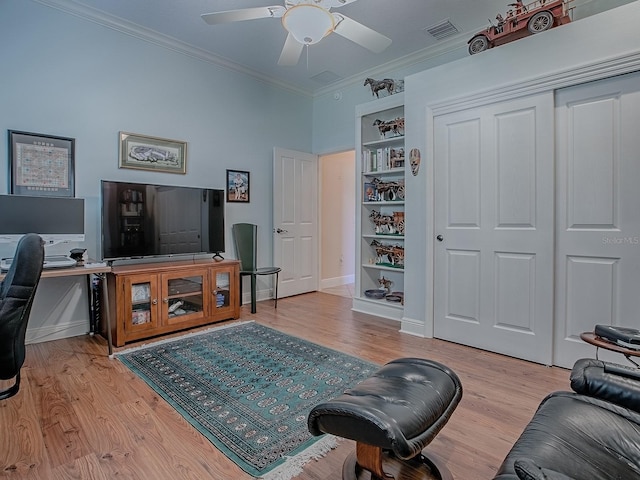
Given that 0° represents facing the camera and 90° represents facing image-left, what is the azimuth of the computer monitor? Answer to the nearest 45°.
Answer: approximately 0°

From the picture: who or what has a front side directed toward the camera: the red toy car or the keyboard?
the keyboard

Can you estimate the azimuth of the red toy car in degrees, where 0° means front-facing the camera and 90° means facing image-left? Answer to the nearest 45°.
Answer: approximately 90°

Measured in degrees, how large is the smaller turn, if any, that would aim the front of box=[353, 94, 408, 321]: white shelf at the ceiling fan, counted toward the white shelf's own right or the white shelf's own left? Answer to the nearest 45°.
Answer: approximately 45° to the white shelf's own left

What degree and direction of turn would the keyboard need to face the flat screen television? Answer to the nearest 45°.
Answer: approximately 135° to its left

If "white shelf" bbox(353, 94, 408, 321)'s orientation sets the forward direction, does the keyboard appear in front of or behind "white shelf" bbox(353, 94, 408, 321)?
in front

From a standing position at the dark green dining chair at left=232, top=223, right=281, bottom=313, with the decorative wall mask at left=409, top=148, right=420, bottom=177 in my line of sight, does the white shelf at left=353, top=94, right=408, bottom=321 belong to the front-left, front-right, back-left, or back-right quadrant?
front-left

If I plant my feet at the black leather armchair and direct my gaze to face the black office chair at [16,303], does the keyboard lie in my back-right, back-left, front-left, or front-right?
front-right

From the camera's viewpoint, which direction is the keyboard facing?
toward the camera

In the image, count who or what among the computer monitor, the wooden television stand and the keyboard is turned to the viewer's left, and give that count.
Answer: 0

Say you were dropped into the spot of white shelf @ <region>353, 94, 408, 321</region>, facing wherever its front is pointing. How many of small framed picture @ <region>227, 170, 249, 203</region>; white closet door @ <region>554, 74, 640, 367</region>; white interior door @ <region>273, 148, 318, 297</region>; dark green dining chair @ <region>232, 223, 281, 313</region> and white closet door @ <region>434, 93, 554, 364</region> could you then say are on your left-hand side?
2

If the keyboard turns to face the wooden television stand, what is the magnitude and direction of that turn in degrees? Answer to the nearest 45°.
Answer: approximately 90° to its left

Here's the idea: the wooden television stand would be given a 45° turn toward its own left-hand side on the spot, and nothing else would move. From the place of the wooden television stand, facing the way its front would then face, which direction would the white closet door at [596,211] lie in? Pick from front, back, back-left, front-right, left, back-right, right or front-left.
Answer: front-right

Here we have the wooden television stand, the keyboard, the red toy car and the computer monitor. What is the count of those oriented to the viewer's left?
1

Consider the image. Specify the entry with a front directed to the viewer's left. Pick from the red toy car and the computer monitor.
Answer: the red toy car

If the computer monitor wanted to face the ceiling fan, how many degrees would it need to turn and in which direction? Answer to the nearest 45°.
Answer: approximately 45° to its left
